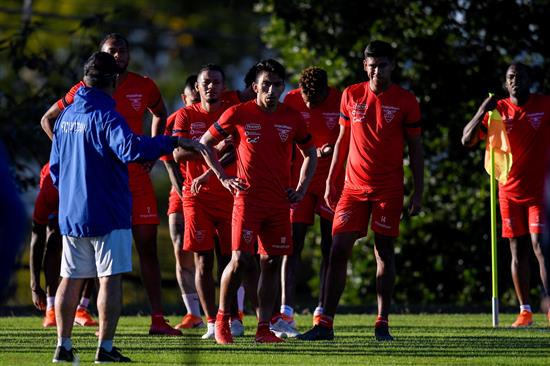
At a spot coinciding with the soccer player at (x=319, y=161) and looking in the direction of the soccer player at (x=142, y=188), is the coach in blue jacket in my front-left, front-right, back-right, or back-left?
front-left

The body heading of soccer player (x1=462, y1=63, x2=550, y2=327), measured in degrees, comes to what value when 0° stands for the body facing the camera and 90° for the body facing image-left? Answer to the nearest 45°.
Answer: approximately 0°

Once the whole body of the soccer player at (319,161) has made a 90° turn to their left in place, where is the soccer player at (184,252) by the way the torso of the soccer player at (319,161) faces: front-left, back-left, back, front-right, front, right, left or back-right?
back

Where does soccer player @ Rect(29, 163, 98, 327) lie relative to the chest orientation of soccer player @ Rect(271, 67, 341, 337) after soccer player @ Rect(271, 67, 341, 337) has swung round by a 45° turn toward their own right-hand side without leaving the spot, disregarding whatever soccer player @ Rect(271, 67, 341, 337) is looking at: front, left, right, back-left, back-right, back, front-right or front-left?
front-right

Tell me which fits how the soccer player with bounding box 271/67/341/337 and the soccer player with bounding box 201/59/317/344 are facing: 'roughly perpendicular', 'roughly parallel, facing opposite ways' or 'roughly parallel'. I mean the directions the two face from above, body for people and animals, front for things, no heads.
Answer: roughly parallel

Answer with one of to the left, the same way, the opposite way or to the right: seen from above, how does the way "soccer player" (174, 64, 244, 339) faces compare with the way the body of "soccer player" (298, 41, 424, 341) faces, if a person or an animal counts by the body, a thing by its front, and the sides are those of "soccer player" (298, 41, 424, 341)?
the same way

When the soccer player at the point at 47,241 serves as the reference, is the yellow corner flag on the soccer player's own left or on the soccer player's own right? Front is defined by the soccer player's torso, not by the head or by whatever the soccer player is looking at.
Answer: on the soccer player's own left

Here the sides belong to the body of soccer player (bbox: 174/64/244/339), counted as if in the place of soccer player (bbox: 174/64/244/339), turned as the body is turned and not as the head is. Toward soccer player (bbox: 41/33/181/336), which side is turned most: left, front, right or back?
right

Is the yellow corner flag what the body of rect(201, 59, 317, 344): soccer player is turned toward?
no

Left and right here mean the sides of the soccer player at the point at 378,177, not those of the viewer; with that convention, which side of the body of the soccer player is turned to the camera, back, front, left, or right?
front

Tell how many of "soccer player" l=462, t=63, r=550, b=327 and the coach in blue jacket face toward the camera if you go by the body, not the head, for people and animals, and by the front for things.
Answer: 1

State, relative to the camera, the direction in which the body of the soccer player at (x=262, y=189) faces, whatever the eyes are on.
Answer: toward the camera

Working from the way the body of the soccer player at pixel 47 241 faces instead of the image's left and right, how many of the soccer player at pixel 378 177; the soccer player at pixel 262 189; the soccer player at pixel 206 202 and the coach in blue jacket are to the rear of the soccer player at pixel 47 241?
0

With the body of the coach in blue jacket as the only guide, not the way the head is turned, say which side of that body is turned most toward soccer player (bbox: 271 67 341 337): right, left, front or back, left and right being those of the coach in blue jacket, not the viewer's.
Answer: front

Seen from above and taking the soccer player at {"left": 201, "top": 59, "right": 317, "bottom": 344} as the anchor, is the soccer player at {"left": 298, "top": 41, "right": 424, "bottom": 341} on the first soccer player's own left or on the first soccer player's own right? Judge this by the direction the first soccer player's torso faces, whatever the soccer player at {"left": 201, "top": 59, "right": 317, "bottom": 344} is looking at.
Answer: on the first soccer player's own left

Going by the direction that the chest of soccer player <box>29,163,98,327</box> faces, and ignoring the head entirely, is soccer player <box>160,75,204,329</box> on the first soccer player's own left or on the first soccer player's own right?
on the first soccer player's own left

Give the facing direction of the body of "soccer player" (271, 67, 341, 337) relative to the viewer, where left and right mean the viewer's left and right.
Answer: facing the viewer

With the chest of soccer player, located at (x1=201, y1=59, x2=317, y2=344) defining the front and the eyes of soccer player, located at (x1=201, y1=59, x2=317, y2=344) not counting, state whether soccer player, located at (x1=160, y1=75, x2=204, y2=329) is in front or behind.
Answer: behind
